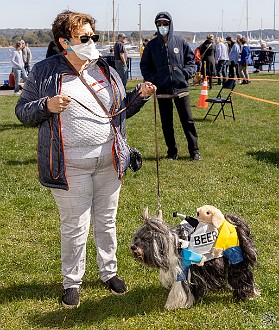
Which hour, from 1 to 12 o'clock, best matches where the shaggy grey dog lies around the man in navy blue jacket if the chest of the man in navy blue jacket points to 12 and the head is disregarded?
The shaggy grey dog is roughly at 12 o'clock from the man in navy blue jacket.

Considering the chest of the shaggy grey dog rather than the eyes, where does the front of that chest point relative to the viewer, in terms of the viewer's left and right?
facing to the left of the viewer

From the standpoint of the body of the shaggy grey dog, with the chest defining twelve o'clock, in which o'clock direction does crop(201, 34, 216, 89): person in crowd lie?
The person in crowd is roughly at 3 o'clock from the shaggy grey dog.

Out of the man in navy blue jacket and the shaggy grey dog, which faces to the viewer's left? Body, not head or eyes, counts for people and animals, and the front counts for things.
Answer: the shaggy grey dog
